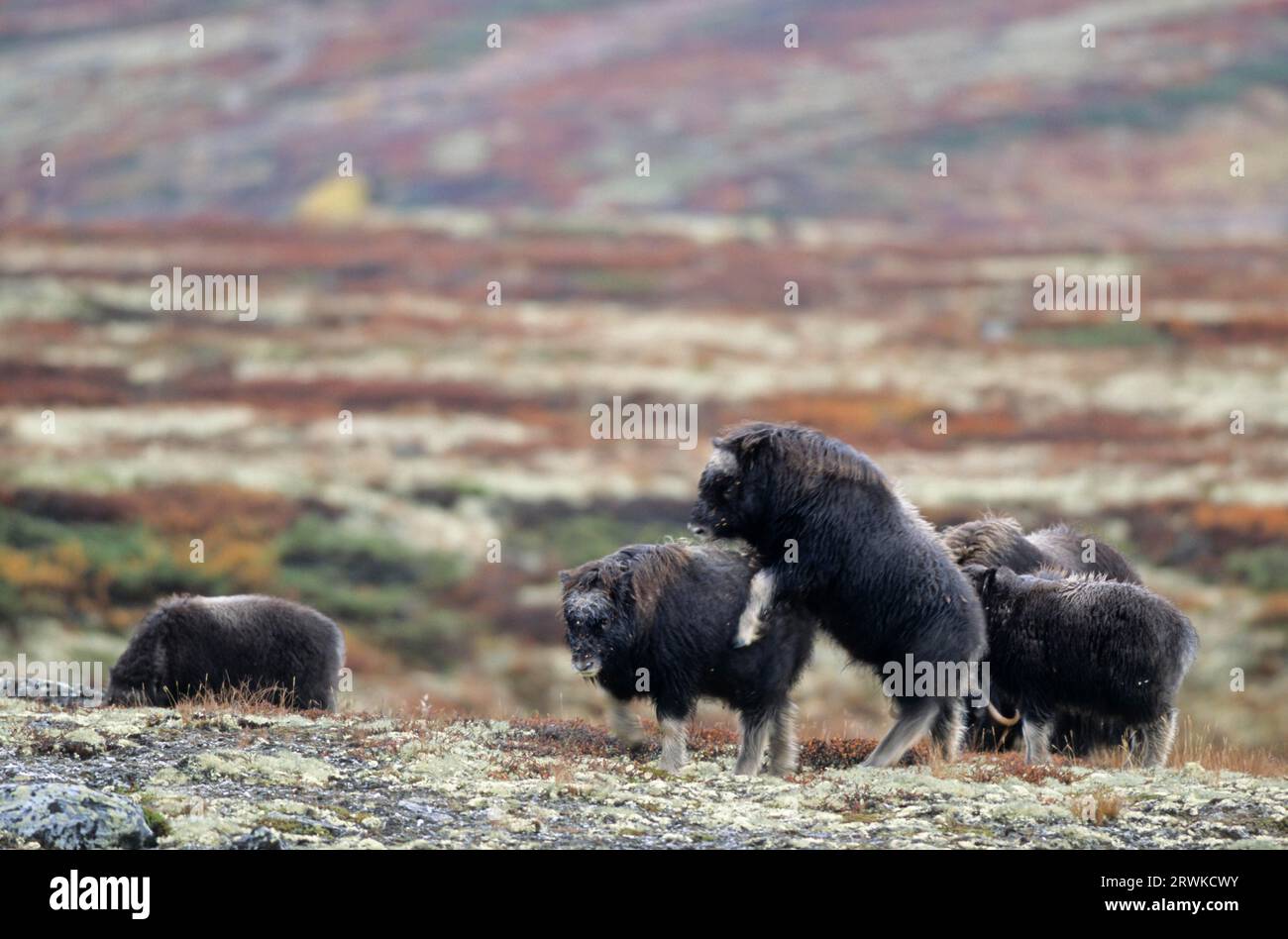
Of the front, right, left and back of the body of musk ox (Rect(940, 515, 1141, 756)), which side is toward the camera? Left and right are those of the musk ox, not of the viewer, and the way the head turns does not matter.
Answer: left

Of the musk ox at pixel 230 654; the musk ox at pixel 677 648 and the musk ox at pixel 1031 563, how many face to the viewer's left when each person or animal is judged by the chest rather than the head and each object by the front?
3

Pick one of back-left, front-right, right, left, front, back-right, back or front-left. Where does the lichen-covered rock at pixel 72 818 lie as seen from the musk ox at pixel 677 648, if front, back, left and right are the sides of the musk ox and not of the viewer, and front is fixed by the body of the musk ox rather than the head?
front-left

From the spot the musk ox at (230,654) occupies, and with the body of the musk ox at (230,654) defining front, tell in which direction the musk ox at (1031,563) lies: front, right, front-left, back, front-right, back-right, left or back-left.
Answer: back

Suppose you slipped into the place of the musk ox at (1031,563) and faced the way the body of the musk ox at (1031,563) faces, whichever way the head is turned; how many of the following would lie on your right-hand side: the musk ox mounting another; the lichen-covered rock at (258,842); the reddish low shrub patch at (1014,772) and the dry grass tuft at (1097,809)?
0

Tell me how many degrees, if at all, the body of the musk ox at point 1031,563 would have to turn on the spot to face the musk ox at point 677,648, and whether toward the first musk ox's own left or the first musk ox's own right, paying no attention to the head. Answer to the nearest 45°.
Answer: approximately 45° to the first musk ox's own left

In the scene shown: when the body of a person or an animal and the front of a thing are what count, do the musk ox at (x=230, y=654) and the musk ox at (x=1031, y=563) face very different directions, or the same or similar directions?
same or similar directions

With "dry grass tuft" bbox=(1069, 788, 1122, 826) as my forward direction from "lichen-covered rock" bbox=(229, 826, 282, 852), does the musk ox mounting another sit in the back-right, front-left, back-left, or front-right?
front-left

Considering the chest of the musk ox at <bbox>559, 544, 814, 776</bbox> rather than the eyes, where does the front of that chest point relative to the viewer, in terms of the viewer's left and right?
facing to the left of the viewer

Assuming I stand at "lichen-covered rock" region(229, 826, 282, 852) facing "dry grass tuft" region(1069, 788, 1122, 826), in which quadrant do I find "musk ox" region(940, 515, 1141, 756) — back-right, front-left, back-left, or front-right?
front-left

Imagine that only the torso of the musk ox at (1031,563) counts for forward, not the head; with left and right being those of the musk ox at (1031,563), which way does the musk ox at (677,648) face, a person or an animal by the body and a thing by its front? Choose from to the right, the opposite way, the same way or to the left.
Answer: the same way

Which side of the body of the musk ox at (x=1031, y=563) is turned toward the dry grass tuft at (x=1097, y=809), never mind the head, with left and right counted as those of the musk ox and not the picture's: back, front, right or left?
left

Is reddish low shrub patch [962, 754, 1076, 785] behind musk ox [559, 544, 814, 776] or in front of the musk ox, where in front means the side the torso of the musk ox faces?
behind

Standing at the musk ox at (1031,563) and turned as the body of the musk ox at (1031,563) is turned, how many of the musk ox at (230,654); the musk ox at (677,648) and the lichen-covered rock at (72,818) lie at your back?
0

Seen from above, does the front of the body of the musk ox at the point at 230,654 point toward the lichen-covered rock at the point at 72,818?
no

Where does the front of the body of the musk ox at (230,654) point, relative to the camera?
to the viewer's left

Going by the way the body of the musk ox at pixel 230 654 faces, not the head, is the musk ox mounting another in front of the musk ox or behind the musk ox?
behind
